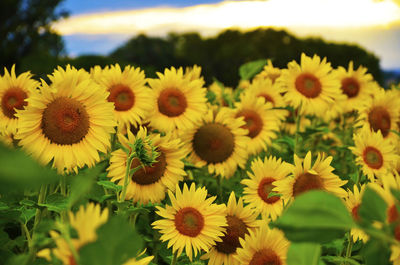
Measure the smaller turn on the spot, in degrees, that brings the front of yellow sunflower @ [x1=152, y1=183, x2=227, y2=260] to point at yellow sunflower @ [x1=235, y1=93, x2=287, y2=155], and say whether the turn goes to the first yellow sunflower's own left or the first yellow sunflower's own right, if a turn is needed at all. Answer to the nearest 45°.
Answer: approximately 180°

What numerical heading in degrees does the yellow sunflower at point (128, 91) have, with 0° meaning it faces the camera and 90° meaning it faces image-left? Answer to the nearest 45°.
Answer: approximately 0°

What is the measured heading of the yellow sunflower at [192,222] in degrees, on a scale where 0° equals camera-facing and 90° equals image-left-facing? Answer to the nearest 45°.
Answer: approximately 0°

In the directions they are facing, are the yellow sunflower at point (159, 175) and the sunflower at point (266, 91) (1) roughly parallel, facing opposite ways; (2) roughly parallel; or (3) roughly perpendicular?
roughly parallel

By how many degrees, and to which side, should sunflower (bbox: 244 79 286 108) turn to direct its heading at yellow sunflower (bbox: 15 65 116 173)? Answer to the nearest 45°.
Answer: approximately 45° to its right

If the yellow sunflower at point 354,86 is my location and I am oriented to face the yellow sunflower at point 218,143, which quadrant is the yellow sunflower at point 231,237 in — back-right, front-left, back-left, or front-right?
front-left

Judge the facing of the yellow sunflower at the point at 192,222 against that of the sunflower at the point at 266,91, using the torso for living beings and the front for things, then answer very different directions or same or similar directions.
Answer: same or similar directions

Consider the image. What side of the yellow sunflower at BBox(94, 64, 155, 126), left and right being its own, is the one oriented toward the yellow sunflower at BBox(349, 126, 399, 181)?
left

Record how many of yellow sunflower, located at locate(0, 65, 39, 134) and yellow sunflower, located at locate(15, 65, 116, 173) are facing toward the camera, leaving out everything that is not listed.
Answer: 2

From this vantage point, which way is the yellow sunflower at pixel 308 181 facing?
toward the camera

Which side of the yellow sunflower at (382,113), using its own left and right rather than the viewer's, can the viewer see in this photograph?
front

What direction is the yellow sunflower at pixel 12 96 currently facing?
toward the camera

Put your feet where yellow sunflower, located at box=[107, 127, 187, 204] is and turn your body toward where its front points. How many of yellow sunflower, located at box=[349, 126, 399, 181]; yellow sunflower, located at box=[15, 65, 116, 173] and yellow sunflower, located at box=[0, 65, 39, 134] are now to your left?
1

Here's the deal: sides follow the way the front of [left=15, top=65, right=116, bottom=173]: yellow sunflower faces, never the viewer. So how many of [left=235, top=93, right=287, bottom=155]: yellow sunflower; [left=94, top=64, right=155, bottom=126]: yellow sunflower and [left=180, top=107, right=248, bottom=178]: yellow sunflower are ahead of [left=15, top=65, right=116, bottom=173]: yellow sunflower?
0
